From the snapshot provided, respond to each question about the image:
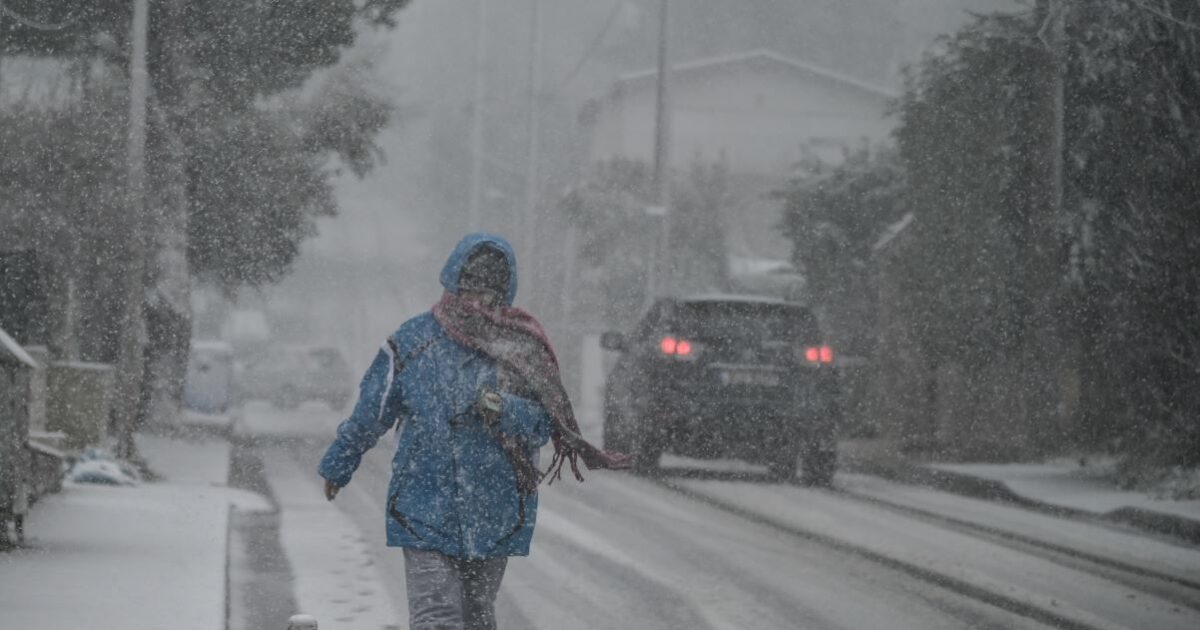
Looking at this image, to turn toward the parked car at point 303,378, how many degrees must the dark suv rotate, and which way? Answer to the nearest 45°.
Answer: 0° — it already faces it

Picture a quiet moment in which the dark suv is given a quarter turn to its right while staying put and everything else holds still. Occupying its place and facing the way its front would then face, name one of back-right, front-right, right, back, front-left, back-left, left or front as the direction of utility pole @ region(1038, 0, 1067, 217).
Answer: front-right

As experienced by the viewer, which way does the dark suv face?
facing away from the viewer and to the left of the viewer

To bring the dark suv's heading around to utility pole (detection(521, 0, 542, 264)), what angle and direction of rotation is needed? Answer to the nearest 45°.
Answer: approximately 45° to its right

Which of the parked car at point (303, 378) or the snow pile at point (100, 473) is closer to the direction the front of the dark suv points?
the parked car
